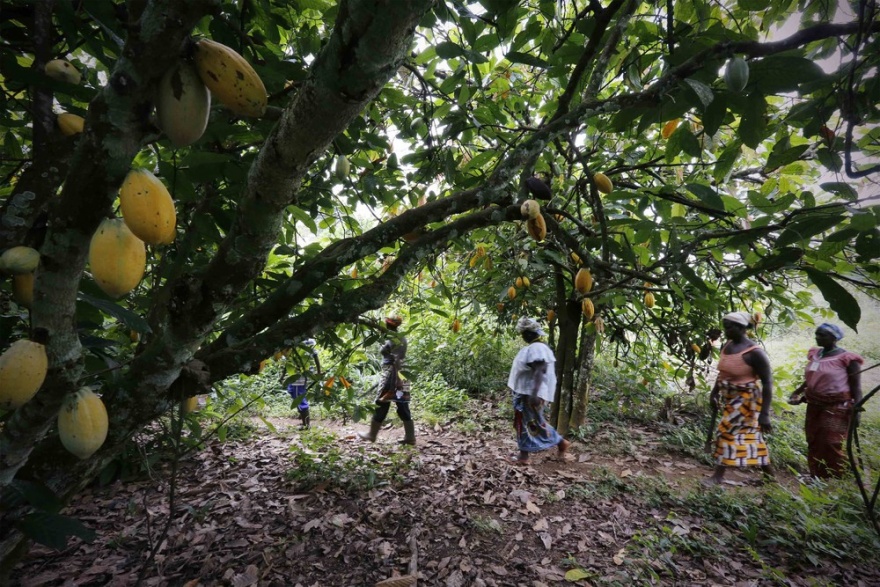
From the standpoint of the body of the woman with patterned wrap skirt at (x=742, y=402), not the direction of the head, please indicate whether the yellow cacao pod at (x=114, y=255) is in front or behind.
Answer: in front

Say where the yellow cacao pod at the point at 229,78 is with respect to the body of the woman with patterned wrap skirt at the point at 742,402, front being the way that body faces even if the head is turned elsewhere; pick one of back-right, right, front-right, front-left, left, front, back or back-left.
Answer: front-left

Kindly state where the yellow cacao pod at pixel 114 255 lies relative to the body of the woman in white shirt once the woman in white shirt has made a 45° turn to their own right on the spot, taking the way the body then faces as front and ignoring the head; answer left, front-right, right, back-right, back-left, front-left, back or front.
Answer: back-left

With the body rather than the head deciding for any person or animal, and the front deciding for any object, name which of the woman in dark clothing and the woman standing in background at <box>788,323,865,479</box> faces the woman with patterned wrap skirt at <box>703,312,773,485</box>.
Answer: the woman standing in background

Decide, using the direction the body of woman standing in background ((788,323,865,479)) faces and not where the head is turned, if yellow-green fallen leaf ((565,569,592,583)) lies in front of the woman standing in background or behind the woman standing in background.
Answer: in front

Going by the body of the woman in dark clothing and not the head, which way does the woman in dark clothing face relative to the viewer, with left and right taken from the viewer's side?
facing to the left of the viewer

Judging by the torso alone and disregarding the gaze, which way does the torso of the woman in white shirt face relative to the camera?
to the viewer's left

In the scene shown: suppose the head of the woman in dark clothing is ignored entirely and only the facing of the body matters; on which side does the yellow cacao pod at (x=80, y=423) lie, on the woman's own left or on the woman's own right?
on the woman's own left
